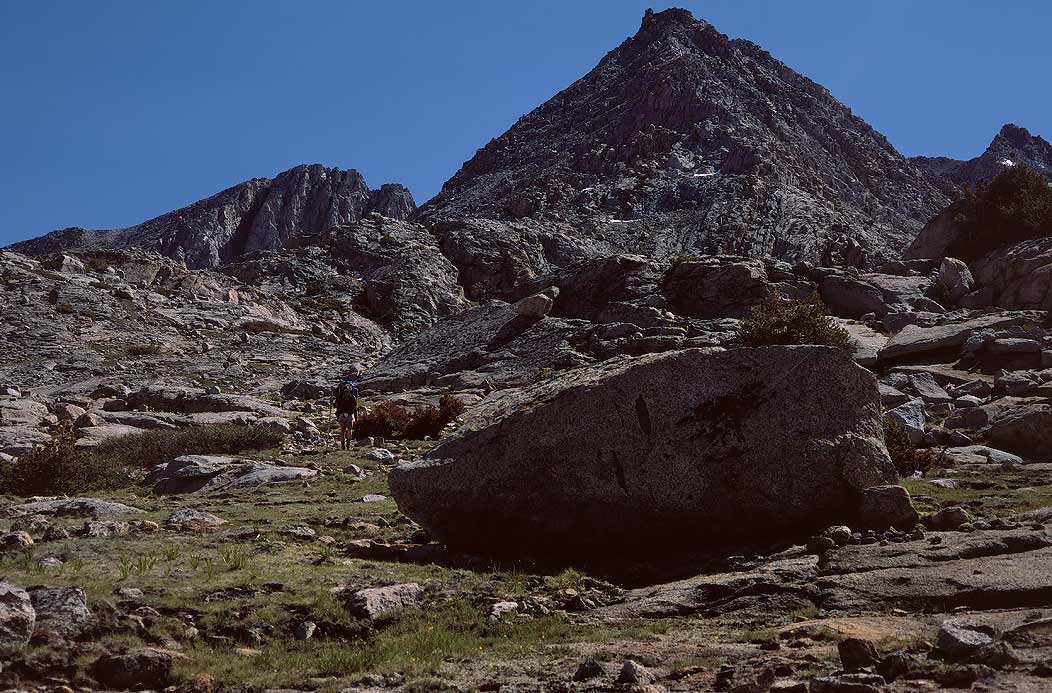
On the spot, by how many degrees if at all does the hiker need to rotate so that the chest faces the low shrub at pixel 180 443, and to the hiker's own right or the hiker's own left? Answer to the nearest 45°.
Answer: approximately 90° to the hiker's own left

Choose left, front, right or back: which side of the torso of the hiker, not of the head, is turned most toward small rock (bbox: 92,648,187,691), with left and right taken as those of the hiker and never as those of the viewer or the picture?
front

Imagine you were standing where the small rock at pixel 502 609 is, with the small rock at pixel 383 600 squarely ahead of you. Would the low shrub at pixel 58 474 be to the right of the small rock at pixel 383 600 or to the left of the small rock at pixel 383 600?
right

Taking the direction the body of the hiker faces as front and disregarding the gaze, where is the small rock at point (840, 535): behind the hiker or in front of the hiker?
behind

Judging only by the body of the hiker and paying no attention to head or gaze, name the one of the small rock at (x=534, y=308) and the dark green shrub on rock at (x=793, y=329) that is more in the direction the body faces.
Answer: the small rock

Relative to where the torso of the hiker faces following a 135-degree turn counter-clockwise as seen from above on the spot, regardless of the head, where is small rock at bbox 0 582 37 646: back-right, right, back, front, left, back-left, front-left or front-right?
back-right

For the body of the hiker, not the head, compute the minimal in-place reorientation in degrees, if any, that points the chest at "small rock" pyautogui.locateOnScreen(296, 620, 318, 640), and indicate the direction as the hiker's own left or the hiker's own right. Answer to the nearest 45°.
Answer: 0° — they already face it

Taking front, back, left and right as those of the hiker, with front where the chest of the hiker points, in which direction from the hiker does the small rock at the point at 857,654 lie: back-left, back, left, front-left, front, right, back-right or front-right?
back

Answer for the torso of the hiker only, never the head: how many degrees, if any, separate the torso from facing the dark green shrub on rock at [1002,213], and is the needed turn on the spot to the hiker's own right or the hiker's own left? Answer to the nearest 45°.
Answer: approximately 45° to the hiker's own right
